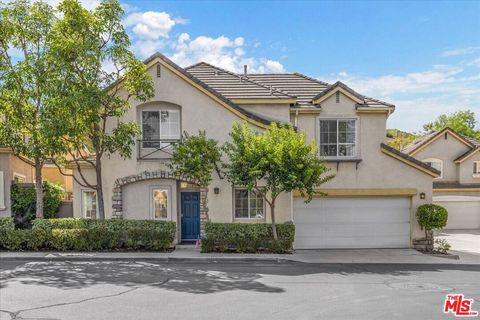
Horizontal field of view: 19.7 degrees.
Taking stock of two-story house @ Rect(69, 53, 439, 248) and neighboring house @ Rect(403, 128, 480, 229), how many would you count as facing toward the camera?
2

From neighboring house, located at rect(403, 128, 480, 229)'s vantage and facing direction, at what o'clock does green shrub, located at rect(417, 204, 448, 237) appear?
The green shrub is roughly at 12 o'clock from the neighboring house.
